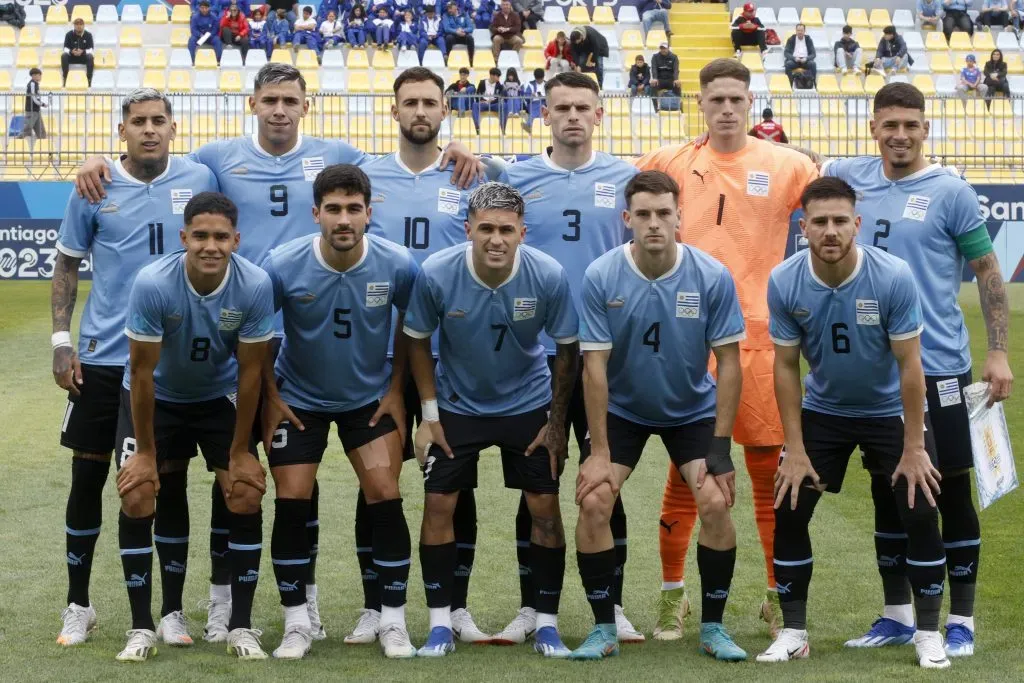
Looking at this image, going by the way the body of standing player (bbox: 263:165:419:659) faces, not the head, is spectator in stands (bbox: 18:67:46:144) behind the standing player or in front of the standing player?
behind

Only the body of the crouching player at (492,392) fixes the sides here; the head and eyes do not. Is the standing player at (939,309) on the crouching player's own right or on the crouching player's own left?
on the crouching player's own left

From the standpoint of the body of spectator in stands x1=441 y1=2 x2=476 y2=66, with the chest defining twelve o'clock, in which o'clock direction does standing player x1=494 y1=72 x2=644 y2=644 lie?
The standing player is roughly at 12 o'clock from the spectator in stands.

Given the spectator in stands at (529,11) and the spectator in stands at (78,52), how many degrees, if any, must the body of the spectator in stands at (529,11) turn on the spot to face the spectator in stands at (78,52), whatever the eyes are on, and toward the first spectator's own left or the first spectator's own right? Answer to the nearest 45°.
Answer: approximately 90° to the first spectator's own right

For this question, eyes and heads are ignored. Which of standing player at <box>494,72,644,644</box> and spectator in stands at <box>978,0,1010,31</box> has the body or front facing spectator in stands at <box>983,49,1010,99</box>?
spectator in stands at <box>978,0,1010,31</box>

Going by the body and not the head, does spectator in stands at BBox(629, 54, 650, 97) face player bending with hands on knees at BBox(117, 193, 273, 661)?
yes

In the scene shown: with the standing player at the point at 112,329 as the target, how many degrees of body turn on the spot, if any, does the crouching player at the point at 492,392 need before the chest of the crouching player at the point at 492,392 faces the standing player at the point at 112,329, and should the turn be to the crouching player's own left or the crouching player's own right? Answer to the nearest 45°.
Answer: approximately 90° to the crouching player's own right
